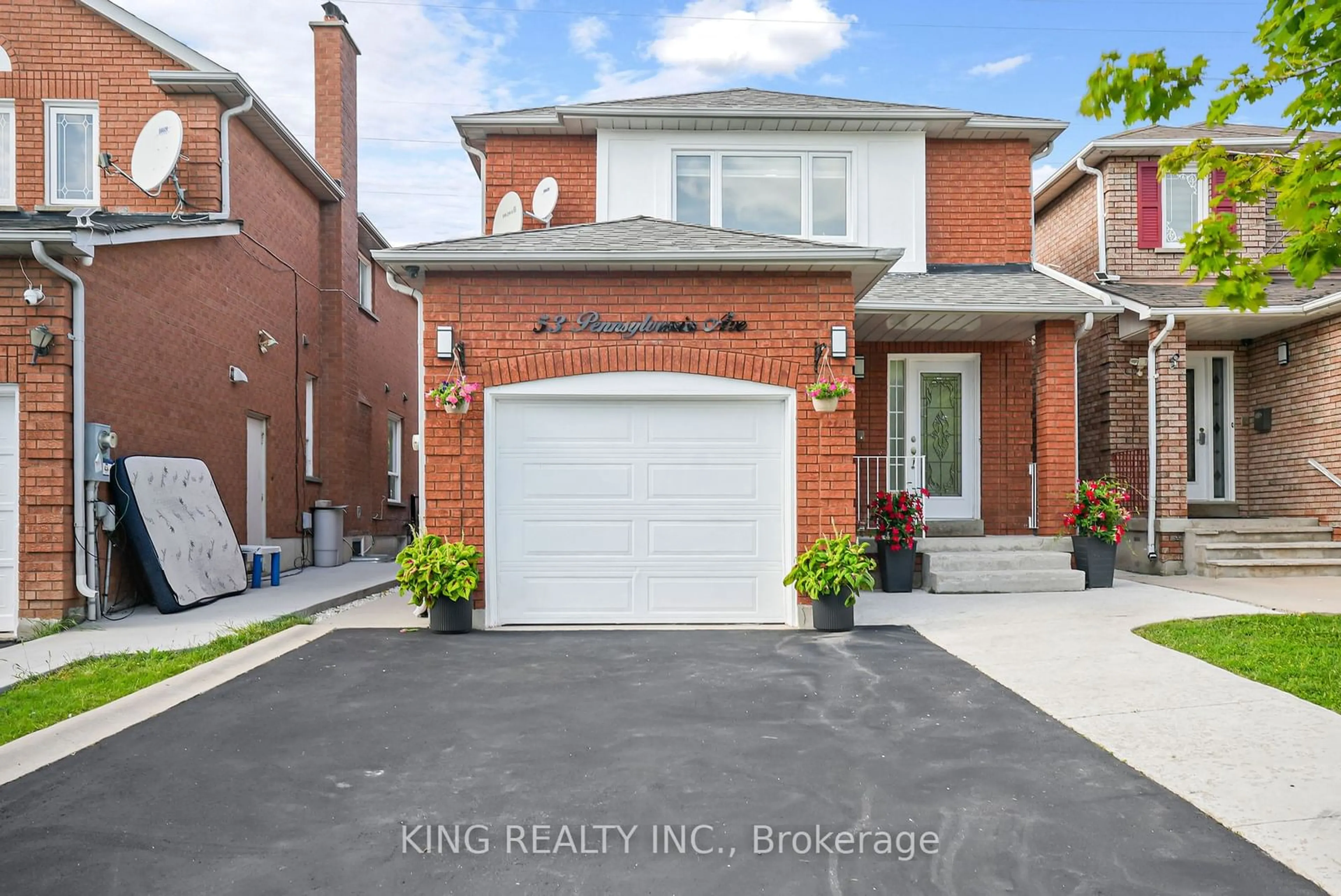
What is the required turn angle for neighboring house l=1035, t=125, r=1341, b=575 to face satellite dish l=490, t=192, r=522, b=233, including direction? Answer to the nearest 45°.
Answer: approximately 45° to its right

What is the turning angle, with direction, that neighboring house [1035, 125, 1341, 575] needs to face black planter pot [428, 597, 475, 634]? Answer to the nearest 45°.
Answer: approximately 45° to its right

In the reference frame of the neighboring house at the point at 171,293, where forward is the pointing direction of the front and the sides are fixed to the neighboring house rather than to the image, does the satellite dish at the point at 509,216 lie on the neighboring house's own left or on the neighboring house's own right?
on the neighboring house's own left

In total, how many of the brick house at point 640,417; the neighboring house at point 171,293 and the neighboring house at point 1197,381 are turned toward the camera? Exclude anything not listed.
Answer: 3

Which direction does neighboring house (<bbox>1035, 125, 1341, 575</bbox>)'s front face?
toward the camera

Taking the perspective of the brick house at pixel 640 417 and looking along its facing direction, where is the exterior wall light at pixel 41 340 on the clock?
The exterior wall light is roughly at 3 o'clock from the brick house.

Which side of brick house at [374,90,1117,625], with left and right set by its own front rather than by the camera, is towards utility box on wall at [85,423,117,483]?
right

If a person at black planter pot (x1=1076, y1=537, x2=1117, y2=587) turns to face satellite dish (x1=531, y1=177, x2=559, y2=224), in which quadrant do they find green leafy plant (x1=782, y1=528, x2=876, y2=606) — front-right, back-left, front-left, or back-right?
front-left

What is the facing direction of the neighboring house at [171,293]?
toward the camera

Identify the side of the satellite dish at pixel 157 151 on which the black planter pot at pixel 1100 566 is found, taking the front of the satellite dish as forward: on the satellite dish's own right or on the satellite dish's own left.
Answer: on the satellite dish's own left

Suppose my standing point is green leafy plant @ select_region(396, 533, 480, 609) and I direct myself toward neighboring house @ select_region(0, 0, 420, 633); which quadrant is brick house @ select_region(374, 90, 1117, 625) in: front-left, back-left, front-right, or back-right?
back-right

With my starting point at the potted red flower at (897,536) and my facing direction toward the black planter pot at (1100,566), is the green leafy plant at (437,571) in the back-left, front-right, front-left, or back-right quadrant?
back-right
